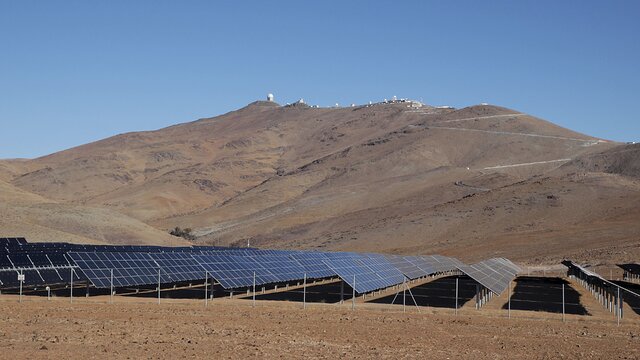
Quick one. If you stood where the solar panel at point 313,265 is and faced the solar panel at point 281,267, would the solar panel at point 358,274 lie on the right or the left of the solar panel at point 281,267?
left

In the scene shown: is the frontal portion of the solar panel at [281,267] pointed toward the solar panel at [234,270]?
no

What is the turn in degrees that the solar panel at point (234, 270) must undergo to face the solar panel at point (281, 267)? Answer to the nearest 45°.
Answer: approximately 90° to its left

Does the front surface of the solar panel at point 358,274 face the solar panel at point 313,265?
no

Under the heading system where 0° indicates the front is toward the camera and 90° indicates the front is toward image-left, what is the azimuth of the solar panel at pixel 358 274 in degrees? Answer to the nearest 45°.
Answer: approximately 315°

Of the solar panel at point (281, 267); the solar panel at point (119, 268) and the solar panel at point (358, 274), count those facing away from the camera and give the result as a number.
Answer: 0

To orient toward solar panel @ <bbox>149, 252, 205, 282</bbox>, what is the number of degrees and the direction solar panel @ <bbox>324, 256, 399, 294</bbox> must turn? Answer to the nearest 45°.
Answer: approximately 135° to its right

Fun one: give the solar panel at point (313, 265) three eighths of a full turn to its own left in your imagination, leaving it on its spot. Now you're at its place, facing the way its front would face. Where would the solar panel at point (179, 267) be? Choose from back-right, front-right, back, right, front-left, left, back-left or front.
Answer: back-left

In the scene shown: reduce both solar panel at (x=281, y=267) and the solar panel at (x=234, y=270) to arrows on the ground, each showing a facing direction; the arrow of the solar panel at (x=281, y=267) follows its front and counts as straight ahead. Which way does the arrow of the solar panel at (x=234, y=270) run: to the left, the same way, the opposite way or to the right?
the same way

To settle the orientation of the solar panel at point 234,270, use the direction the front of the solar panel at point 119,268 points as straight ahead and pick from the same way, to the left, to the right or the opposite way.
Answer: the same way

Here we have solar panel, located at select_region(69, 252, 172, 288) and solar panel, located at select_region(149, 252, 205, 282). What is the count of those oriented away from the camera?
0

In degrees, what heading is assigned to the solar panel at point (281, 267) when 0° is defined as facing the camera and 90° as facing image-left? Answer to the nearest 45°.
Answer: approximately 315°

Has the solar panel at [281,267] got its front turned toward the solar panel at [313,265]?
no

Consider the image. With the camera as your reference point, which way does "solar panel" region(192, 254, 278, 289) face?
facing the viewer and to the right of the viewer

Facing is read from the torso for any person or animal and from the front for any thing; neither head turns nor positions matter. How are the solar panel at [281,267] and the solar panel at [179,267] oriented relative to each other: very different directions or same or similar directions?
same or similar directions
